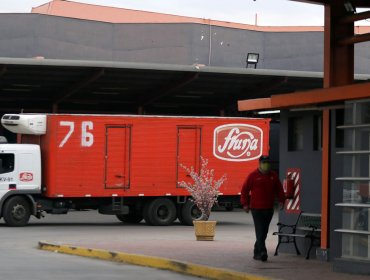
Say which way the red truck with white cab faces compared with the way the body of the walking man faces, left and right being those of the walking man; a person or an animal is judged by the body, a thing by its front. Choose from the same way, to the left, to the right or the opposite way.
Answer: to the right

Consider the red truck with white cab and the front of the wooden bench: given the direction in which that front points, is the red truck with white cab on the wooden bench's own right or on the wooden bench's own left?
on the wooden bench's own right

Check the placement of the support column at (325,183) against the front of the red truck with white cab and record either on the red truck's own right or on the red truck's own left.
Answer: on the red truck's own left

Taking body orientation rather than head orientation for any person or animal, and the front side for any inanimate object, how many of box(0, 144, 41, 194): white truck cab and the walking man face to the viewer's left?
1

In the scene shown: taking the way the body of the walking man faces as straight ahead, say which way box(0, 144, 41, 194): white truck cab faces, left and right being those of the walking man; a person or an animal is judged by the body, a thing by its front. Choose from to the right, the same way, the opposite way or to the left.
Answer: to the right

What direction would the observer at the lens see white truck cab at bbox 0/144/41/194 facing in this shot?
facing to the left of the viewer

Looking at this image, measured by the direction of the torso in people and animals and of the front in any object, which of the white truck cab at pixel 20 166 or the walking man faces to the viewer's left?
the white truck cab

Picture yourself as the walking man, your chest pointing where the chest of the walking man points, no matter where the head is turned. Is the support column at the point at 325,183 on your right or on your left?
on your left

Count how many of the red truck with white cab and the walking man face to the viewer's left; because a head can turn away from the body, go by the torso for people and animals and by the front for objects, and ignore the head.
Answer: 1

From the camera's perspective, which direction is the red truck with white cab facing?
to the viewer's left
